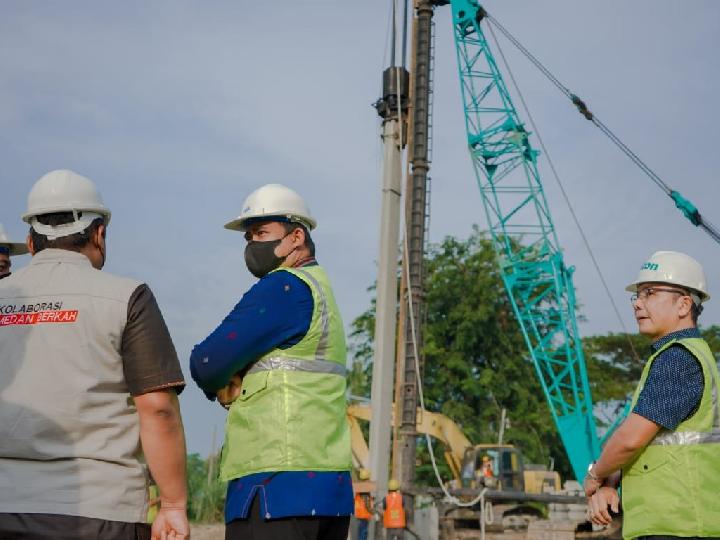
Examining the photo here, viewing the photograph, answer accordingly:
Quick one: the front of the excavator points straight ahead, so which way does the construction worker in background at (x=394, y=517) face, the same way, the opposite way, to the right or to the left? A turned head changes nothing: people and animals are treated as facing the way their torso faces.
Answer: to the right

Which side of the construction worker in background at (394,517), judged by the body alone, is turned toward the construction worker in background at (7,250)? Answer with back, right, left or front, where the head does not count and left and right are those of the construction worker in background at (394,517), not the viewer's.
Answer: back

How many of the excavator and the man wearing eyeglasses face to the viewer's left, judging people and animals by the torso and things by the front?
2

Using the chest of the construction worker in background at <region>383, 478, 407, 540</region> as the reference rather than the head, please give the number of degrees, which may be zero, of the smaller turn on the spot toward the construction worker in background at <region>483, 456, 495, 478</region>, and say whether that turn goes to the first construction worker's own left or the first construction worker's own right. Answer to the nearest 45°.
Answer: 0° — they already face them

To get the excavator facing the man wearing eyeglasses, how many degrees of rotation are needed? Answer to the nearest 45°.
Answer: approximately 90° to its left

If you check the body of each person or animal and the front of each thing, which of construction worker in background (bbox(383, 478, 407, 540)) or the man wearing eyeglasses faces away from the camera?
the construction worker in background

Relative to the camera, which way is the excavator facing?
to the viewer's left

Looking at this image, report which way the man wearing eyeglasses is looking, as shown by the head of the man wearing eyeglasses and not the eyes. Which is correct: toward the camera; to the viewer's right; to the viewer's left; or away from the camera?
to the viewer's left

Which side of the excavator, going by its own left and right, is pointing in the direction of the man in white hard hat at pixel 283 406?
left

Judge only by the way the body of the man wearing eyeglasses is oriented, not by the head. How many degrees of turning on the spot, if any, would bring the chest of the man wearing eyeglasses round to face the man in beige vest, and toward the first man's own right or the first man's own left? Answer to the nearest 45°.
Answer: approximately 45° to the first man's own left

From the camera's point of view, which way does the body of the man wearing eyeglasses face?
to the viewer's left

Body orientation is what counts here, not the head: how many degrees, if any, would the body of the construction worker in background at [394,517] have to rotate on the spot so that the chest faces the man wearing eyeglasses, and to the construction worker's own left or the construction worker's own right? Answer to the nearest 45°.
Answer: approximately 180°

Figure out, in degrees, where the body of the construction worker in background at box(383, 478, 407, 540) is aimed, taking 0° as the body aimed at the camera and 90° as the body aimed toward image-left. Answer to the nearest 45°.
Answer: approximately 180°
